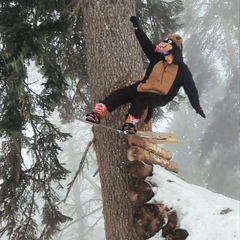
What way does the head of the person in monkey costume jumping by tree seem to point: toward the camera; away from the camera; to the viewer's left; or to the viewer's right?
toward the camera

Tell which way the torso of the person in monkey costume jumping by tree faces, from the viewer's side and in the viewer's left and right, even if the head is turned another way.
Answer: facing the viewer and to the left of the viewer

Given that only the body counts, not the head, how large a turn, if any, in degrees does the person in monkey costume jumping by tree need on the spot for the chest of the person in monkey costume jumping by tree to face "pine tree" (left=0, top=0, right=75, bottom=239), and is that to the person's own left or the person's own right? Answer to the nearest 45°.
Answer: approximately 45° to the person's own right
